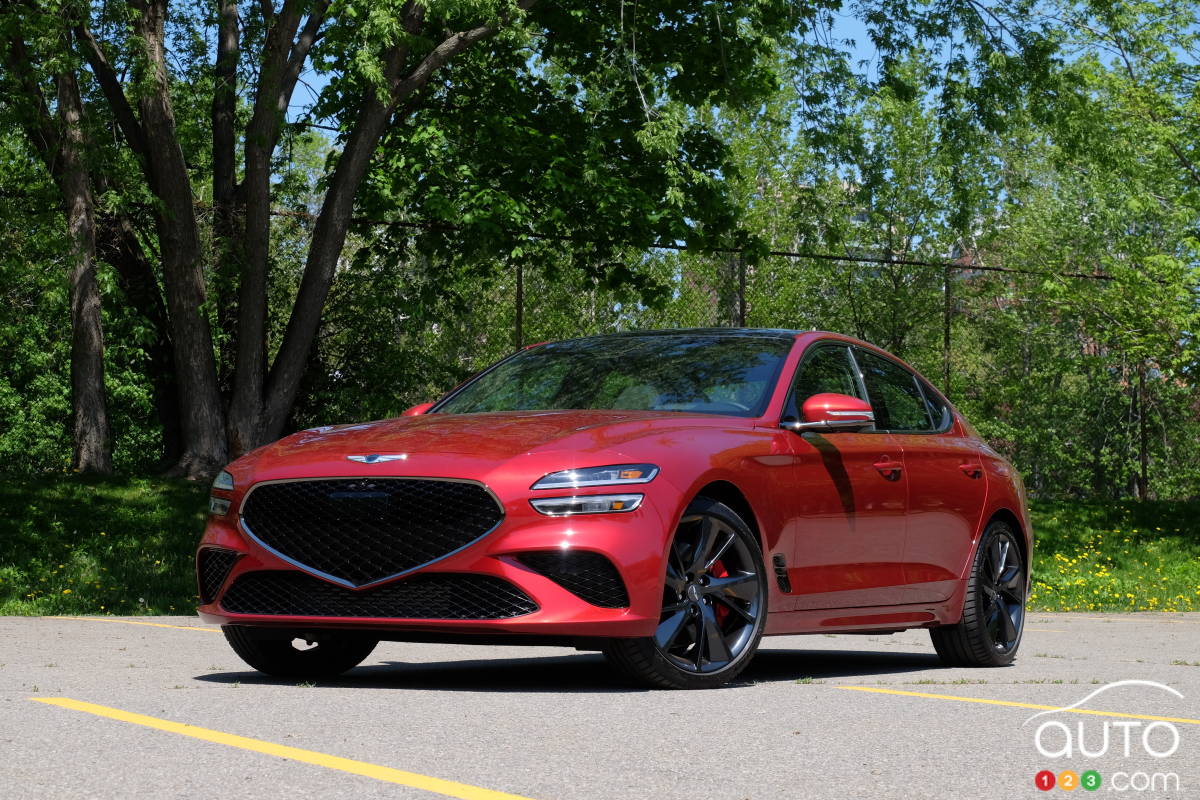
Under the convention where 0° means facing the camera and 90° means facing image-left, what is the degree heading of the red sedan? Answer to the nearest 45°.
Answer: approximately 45°

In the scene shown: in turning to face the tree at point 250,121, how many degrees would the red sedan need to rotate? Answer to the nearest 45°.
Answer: approximately 135° to its right
